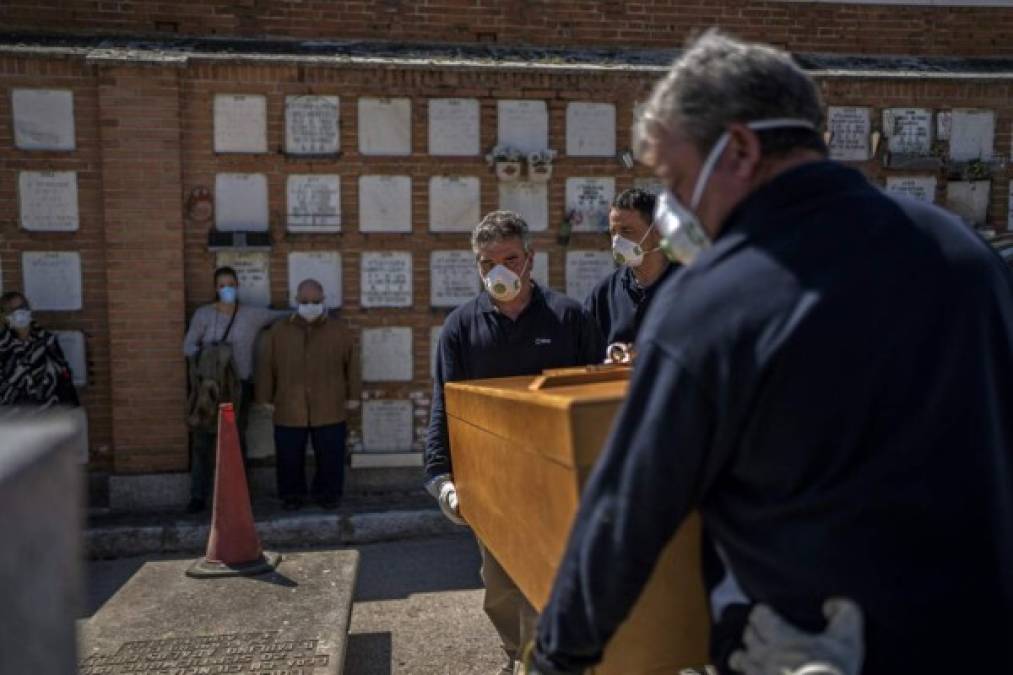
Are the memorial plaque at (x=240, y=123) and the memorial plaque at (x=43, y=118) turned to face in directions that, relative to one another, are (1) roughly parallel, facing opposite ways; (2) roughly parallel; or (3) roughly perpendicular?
roughly parallel

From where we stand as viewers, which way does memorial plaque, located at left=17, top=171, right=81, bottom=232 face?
facing the viewer

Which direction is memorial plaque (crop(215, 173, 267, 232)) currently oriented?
toward the camera

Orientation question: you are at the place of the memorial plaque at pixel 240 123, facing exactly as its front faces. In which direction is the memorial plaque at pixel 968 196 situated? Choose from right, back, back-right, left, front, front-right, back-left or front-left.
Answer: left

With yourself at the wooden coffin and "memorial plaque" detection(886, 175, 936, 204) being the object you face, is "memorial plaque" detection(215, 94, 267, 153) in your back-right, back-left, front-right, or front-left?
front-left

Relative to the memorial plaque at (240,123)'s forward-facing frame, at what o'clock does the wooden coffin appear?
The wooden coffin is roughly at 12 o'clock from the memorial plaque.

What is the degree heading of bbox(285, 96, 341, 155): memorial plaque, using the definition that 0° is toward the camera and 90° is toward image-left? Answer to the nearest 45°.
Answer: approximately 0°

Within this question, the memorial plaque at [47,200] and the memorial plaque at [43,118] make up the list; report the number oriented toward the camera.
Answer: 2

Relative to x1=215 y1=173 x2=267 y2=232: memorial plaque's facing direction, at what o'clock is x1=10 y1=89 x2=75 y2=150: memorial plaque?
x1=10 y1=89 x2=75 y2=150: memorial plaque is roughly at 3 o'clock from x1=215 y1=173 x2=267 y2=232: memorial plaque.

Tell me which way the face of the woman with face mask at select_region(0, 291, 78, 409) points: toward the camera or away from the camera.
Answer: toward the camera

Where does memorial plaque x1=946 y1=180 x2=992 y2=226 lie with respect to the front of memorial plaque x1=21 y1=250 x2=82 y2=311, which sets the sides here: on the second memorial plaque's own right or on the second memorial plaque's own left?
on the second memorial plaque's own left

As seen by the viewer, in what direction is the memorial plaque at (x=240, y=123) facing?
toward the camera

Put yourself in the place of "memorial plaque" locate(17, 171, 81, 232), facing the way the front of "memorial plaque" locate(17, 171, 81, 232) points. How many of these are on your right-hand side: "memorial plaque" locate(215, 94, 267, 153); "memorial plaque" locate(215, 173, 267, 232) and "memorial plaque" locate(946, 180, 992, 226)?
0

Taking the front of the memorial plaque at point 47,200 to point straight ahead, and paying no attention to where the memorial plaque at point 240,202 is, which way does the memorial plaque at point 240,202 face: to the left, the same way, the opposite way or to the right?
the same way

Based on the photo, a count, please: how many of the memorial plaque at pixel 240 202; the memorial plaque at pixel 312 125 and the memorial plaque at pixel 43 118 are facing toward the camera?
3

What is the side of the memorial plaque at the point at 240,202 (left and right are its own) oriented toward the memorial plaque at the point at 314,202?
left

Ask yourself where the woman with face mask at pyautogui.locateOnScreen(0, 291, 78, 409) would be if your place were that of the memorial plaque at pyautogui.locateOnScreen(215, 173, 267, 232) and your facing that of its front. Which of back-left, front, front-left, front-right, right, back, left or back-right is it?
right

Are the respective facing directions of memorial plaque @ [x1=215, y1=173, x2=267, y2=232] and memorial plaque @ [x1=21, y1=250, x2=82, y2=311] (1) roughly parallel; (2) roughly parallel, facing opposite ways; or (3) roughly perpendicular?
roughly parallel

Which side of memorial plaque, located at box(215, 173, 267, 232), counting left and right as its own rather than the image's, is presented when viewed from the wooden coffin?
front

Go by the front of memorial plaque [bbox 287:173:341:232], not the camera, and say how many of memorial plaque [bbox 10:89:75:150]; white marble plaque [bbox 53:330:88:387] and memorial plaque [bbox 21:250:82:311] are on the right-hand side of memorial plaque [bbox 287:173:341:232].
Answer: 3

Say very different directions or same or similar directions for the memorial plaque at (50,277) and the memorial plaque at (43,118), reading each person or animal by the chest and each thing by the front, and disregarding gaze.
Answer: same or similar directions
